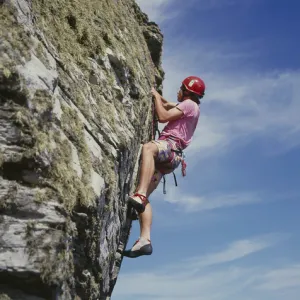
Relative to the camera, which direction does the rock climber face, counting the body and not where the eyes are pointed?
to the viewer's left

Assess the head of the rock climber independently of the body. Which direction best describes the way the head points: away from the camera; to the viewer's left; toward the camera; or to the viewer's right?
to the viewer's left
